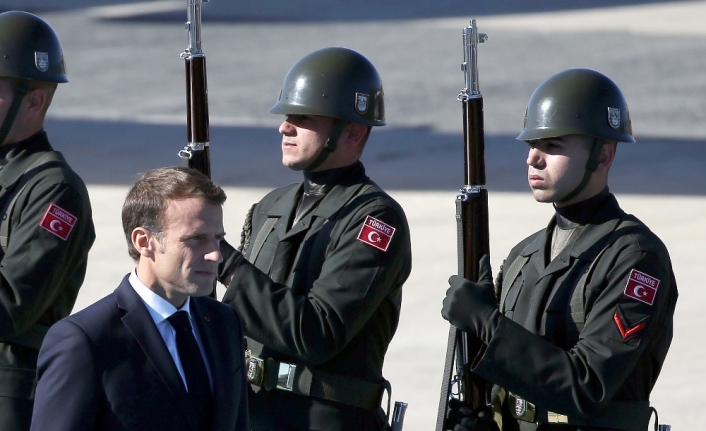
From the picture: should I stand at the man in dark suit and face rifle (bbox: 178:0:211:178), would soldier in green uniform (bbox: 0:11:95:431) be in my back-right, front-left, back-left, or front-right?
front-left

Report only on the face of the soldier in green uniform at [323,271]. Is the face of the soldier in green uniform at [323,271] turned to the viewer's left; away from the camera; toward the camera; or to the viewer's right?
to the viewer's left

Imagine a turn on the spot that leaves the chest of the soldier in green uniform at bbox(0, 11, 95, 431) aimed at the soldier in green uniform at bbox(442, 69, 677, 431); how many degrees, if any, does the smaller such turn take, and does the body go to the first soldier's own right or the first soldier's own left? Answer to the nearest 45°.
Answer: approximately 135° to the first soldier's own left

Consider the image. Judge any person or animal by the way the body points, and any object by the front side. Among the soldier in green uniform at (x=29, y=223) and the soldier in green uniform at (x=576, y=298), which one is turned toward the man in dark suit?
the soldier in green uniform at (x=576, y=298)

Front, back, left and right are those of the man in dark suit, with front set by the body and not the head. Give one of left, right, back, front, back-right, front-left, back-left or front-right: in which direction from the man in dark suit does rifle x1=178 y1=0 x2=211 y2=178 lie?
back-left

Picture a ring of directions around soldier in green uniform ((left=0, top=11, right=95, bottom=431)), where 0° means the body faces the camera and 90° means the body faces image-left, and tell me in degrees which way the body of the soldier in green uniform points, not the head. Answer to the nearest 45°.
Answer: approximately 90°

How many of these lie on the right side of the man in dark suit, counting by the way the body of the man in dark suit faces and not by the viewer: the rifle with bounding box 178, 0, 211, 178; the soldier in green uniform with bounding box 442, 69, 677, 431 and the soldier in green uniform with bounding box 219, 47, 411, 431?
0

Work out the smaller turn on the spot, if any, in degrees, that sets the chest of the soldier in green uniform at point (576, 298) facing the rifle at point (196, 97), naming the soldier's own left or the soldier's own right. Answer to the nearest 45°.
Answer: approximately 45° to the soldier's own right

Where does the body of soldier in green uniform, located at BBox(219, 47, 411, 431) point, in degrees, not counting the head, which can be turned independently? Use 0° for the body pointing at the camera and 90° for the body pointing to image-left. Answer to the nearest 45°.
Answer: approximately 45°

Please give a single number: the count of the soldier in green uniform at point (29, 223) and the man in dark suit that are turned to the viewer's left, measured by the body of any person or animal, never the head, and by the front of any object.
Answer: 1

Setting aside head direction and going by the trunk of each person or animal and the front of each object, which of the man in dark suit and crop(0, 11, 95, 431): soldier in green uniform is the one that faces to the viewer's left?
the soldier in green uniform

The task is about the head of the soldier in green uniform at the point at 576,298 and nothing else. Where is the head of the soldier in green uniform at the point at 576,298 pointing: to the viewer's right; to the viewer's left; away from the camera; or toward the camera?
to the viewer's left
